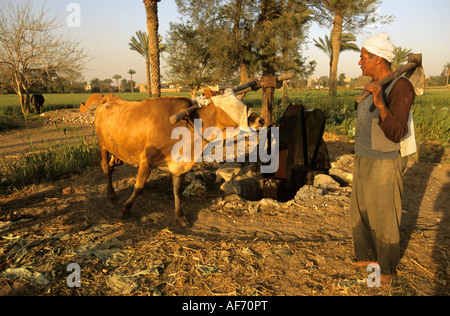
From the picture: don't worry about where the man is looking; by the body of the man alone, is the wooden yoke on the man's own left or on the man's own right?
on the man's own right

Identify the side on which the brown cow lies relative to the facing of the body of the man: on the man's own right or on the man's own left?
on the man's own right

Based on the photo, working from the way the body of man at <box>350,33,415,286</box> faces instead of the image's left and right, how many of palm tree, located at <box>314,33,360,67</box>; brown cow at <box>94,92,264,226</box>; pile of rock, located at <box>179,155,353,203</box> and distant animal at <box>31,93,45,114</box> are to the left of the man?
0

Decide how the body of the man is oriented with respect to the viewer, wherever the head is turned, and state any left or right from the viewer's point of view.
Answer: facing the viewer and to the left of the viewer

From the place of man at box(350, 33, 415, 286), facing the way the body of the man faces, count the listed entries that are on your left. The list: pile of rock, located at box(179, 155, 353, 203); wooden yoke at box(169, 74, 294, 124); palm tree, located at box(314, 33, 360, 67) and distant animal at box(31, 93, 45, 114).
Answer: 0

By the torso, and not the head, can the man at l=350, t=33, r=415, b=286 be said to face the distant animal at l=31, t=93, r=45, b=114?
no

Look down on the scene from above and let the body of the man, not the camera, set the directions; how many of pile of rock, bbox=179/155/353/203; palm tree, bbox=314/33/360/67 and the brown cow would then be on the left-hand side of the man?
0

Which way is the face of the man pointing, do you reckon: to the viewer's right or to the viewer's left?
to the viewer's left

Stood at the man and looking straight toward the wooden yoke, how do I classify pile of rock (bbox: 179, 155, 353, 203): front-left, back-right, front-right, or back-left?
front-right
